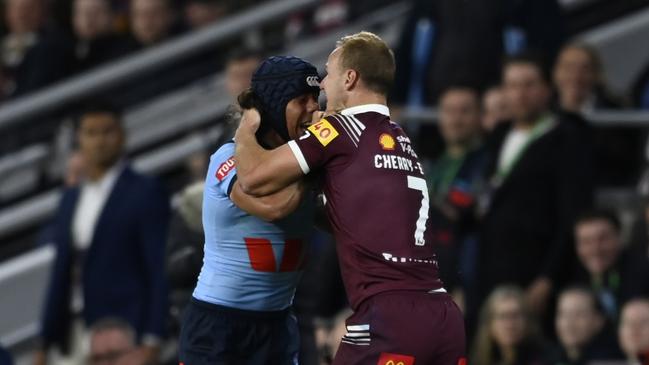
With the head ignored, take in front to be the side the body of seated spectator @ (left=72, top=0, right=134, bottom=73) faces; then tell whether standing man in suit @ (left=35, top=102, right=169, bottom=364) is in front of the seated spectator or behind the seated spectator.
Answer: in front

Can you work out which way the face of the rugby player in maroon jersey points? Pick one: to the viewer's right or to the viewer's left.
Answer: to the viewer's left

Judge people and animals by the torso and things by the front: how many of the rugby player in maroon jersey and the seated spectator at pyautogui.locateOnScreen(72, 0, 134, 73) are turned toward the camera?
1

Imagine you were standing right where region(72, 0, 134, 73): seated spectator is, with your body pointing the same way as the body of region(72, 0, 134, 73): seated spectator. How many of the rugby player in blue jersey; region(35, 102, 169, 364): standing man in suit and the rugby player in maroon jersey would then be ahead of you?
3

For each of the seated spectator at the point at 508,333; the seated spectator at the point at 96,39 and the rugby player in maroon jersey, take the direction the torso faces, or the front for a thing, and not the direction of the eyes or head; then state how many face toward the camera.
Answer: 2
